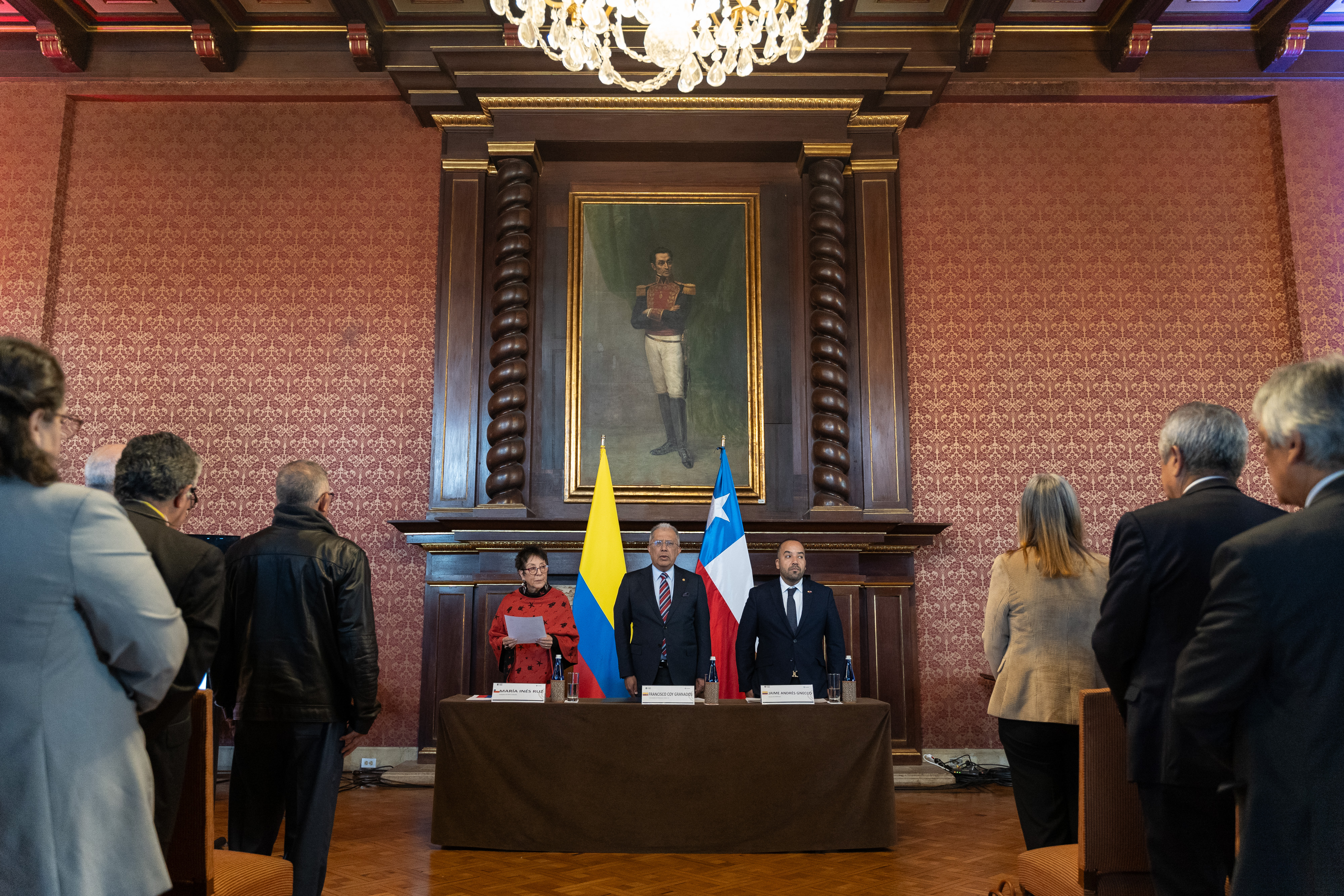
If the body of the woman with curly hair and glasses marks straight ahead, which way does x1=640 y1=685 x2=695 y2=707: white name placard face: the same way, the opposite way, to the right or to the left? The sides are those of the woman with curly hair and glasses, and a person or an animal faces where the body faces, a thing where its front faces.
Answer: the opposite way

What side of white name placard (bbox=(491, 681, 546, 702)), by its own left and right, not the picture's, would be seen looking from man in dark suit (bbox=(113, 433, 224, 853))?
front

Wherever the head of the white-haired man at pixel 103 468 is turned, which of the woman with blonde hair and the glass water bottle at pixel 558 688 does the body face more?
the glass water bottle

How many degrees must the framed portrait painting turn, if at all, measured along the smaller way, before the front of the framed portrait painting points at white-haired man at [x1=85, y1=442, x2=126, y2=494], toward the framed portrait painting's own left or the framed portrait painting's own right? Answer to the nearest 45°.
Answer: approximately 45° to the framed portrait painting's own right

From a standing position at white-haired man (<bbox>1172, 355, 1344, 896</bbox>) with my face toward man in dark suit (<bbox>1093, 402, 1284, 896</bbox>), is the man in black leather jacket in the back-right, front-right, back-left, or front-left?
front-left

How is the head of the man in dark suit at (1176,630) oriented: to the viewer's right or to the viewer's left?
to the viewer's left

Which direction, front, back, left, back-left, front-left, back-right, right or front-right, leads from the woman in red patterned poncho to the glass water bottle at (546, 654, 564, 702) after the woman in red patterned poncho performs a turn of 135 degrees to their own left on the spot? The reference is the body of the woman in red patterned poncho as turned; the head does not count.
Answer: back-right

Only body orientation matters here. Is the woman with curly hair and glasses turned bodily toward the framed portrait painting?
yes

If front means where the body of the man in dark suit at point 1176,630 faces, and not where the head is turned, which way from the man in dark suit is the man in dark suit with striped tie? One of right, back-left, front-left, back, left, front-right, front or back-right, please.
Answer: front

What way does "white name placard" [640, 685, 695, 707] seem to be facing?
toward the camera

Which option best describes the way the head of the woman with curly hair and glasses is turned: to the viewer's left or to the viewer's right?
to the viewer's right

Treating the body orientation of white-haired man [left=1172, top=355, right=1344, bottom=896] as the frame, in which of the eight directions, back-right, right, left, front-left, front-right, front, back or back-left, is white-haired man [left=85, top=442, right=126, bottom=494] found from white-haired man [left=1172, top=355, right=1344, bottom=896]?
front-left

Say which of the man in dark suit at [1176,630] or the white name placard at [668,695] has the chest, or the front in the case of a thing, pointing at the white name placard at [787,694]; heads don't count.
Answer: the man in dark suit

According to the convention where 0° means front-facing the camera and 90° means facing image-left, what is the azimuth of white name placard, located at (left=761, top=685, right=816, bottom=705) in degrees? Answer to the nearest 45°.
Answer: approximately 0°

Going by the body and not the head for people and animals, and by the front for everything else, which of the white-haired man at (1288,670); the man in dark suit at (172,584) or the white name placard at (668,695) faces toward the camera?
the white name placard

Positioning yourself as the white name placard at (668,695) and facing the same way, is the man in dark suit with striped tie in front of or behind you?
behind

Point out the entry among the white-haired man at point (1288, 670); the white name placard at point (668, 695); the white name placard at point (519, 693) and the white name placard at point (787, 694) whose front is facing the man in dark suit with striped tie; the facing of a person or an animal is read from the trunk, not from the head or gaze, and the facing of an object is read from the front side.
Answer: the white-haired man

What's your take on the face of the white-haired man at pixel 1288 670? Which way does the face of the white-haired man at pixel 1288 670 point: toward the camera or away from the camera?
away from the camera

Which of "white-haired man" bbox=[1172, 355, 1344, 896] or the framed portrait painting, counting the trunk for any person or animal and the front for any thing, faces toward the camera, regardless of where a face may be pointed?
the framed portrait painting

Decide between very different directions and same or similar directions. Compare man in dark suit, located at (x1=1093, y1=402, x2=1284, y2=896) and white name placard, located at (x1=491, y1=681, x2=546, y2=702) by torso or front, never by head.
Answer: very different directions

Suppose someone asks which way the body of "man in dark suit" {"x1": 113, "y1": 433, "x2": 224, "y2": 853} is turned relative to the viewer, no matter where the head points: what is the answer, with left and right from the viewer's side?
facing away from the viewer and to the right of the viewer
